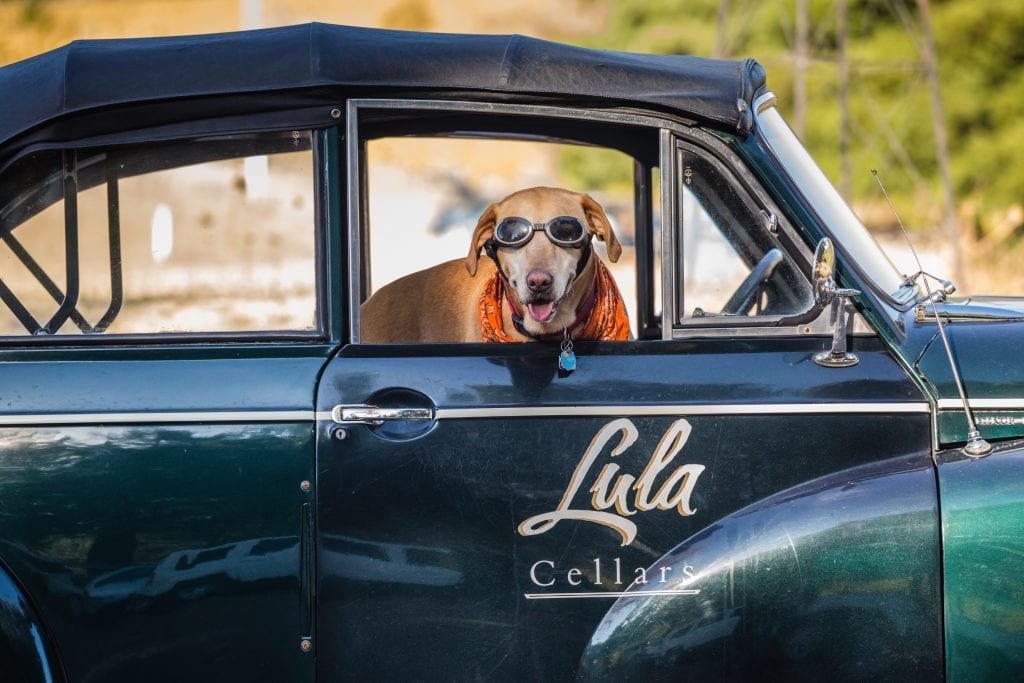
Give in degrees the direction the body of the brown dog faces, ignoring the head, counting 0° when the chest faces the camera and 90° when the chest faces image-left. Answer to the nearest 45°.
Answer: approximately 315°

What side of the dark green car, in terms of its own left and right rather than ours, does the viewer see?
right
